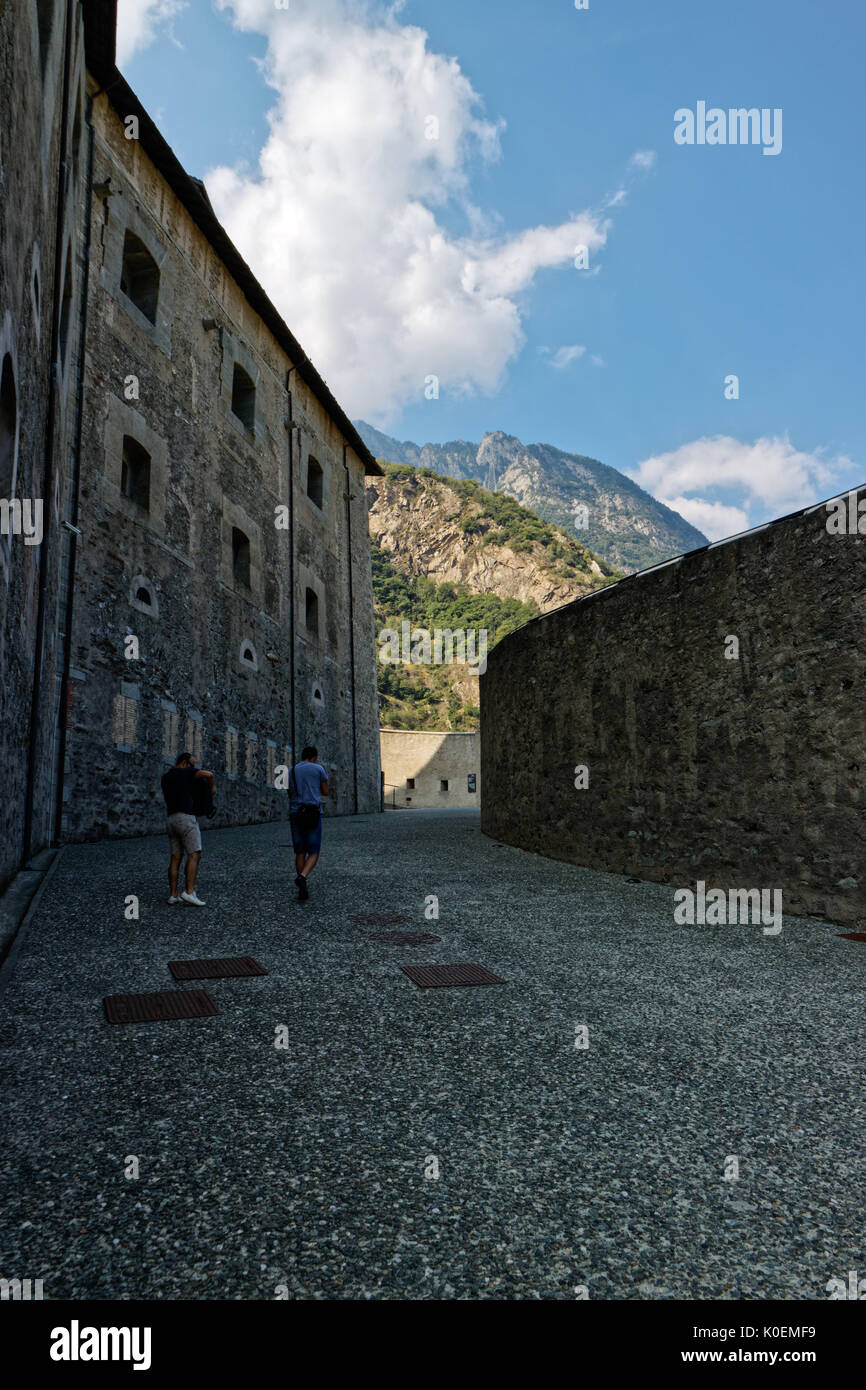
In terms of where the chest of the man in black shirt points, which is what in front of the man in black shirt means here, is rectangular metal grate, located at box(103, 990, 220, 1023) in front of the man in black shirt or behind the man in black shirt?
behind

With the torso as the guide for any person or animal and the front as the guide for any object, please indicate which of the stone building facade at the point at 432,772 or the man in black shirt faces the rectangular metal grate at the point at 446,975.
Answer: the stone building facade

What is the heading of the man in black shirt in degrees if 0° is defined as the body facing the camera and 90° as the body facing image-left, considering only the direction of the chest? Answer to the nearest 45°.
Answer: approximately 225°

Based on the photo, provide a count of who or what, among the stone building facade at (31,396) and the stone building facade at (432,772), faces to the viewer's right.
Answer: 1

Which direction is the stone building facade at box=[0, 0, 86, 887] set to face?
to the viewer's right

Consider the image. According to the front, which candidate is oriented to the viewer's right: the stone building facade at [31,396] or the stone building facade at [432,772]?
the stone building facade at [31,396]

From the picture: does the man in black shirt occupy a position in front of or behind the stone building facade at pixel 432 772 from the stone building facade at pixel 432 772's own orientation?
in front

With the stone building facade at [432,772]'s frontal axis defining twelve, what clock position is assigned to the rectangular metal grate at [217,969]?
The rectangular metal grate is roughly at 12 o'clock from the stone building facade.

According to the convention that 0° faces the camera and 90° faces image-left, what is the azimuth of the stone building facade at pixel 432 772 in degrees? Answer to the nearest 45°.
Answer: approximately 0°

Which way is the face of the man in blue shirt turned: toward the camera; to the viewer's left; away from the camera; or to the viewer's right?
away from the camera

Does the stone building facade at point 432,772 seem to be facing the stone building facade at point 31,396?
yes

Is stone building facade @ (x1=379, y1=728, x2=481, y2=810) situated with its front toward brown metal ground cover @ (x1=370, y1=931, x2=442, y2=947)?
yes
